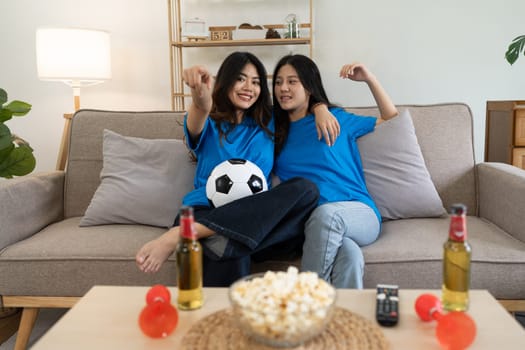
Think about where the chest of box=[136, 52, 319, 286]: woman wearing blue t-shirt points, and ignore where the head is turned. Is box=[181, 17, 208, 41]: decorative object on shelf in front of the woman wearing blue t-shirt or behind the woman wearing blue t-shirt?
behind

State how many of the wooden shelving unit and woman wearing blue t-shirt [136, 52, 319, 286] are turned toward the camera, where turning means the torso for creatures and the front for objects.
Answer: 2

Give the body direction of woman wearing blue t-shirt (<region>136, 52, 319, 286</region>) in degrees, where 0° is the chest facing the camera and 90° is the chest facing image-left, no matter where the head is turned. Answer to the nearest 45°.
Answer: approximately 0°

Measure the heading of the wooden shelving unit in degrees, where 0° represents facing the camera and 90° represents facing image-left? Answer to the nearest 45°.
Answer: approximately 0°

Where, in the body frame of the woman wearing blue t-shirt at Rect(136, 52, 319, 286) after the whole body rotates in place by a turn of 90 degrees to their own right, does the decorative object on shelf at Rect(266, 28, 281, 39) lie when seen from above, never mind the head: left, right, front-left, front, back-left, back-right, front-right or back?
right

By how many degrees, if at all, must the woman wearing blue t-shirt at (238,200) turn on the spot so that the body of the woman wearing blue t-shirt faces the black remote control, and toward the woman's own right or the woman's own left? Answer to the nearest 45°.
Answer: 0° — they already face it
